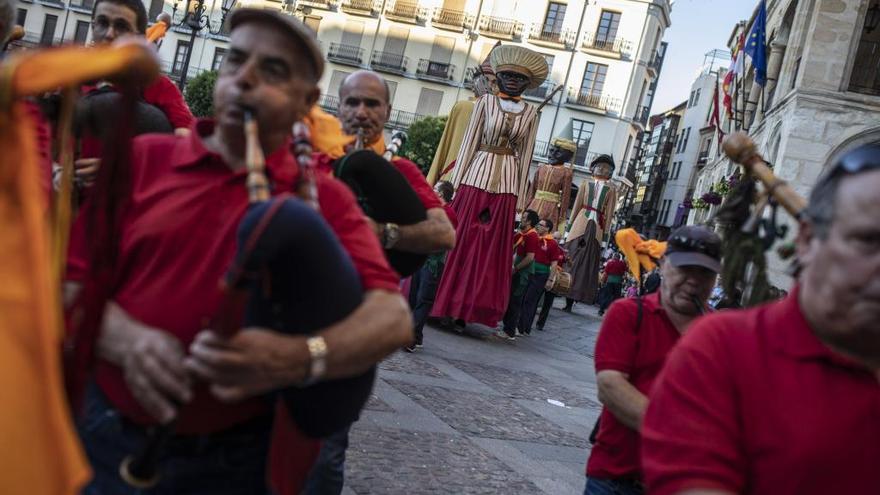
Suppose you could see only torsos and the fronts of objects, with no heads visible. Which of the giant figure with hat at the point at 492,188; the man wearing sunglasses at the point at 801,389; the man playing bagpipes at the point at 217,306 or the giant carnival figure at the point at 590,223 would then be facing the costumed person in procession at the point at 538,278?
the giant carnival figure

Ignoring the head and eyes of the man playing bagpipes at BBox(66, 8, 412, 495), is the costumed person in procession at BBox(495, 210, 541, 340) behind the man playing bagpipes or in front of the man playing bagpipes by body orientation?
behind

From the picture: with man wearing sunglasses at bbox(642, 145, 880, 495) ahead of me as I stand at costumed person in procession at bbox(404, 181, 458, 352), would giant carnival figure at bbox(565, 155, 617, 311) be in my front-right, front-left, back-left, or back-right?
back-left

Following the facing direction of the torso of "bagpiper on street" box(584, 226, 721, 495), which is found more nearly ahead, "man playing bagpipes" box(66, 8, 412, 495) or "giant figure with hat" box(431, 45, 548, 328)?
the man playing bagpipes

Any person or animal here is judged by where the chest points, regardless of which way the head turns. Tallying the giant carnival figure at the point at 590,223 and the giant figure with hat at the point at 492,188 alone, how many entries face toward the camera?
2

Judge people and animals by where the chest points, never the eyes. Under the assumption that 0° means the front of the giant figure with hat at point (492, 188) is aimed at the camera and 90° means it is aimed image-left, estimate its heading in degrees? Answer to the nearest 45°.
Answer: approximately 0°

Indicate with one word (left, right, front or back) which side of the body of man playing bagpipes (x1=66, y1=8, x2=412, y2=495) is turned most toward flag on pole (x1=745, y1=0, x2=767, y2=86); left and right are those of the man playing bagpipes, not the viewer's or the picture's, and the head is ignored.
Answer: back
